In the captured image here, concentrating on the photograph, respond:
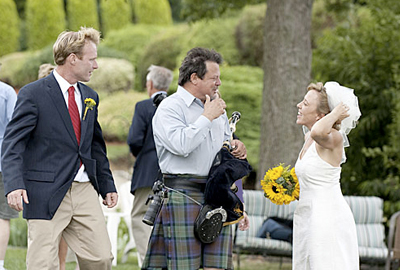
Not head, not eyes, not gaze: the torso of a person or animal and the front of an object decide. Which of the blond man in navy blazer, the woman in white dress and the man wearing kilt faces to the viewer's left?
the woman in white dress

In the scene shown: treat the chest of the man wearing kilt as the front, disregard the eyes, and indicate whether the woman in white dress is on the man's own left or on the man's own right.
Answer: on the man's own left

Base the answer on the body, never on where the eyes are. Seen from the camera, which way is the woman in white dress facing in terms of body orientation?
to the viewer's left

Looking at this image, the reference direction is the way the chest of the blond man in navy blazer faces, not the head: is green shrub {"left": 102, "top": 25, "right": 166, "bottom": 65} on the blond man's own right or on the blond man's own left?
on the blond man's own left

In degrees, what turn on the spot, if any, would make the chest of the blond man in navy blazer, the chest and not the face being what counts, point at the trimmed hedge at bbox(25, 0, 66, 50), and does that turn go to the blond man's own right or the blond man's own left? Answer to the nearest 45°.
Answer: approximately 135° to the blond man's own left

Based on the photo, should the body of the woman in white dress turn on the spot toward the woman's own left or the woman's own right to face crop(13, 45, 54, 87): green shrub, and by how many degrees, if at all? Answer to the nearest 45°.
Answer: approximately 45° to the woman's own right

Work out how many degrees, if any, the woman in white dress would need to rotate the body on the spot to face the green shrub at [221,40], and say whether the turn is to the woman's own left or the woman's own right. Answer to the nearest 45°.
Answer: approximately 90° to the woman's own right

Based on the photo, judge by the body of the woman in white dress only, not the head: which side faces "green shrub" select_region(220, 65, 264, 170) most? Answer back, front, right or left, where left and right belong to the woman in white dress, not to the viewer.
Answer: right

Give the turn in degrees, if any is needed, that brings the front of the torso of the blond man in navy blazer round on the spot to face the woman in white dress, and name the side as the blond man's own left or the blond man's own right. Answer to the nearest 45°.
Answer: approximately 45° to the blond man's own left

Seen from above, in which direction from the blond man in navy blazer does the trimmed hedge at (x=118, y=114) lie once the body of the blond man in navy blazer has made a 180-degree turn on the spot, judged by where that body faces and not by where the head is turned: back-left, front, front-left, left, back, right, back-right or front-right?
front-right

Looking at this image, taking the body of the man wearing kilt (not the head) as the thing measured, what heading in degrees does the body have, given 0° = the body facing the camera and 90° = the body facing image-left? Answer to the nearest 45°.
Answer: approximately 315°

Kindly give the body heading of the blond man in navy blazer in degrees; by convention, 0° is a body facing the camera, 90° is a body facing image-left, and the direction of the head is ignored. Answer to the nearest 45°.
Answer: approximately 315°

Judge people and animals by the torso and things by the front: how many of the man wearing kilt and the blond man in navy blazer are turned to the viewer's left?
0
